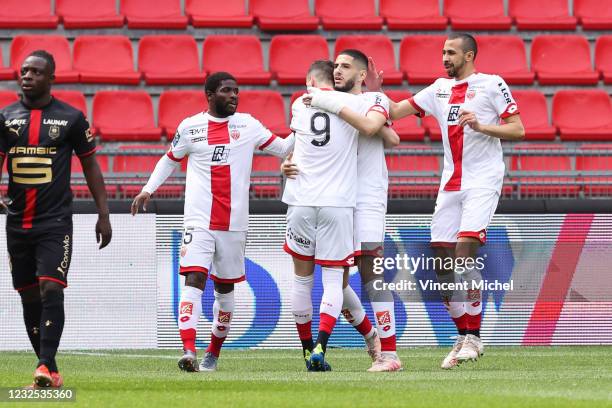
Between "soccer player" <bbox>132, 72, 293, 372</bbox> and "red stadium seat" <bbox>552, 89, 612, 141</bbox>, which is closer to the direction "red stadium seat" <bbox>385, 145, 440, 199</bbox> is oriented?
the soccer player

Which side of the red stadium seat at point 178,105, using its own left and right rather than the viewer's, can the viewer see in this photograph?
front

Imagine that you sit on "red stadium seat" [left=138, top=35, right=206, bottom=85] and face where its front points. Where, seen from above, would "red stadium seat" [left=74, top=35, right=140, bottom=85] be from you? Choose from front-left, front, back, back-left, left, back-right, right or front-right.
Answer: right

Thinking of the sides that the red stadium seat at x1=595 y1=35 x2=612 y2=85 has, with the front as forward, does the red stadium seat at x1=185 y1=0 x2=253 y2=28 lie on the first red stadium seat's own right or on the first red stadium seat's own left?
on the first red stadium seat's own right

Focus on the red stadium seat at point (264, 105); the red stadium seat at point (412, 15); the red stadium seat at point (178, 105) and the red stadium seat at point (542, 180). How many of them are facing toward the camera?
4

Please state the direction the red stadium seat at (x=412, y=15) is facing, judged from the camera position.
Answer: facing the viewer

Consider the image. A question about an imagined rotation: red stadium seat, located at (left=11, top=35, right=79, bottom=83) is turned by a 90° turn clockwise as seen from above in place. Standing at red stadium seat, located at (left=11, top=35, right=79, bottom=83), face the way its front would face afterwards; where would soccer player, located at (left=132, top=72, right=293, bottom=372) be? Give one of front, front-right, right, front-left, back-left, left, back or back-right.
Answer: left

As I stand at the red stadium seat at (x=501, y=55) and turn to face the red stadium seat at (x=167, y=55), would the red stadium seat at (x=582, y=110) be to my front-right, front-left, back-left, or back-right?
back-left

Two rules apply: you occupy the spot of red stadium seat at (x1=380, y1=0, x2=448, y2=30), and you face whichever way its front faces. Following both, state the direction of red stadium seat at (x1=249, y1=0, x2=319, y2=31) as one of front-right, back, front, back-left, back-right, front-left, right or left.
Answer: right

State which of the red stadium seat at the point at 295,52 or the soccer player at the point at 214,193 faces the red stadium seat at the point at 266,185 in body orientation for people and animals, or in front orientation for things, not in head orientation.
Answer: the red stadium seat at the point at 295,52

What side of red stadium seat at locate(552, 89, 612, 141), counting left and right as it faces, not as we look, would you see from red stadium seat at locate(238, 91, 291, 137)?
right

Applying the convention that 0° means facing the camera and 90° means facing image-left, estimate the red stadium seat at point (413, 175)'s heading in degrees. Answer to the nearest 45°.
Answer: approximately 0°

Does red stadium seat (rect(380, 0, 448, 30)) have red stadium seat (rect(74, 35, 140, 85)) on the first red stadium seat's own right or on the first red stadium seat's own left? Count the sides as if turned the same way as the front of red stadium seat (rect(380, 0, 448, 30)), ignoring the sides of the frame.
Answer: on the first red stadium seat's own right

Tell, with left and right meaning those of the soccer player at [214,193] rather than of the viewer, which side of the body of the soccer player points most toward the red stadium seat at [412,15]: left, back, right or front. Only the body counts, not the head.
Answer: back

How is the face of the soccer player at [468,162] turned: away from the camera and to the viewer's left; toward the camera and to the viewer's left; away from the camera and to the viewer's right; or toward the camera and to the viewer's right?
toward the camera and to the viewer's left

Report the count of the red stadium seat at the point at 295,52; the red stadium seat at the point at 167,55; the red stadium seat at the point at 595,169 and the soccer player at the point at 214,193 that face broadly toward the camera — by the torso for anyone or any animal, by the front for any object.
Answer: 4
